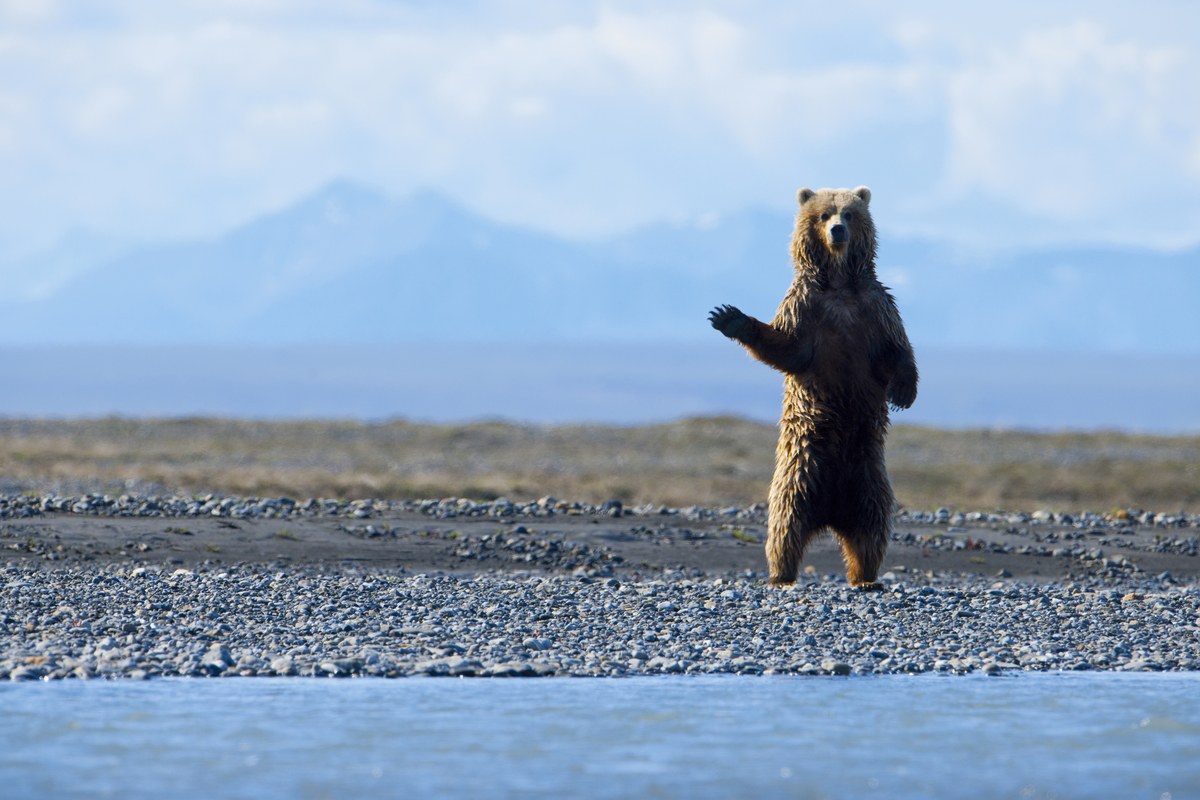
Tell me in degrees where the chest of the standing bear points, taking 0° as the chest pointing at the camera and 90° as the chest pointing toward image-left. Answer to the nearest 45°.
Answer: approximately 0°
